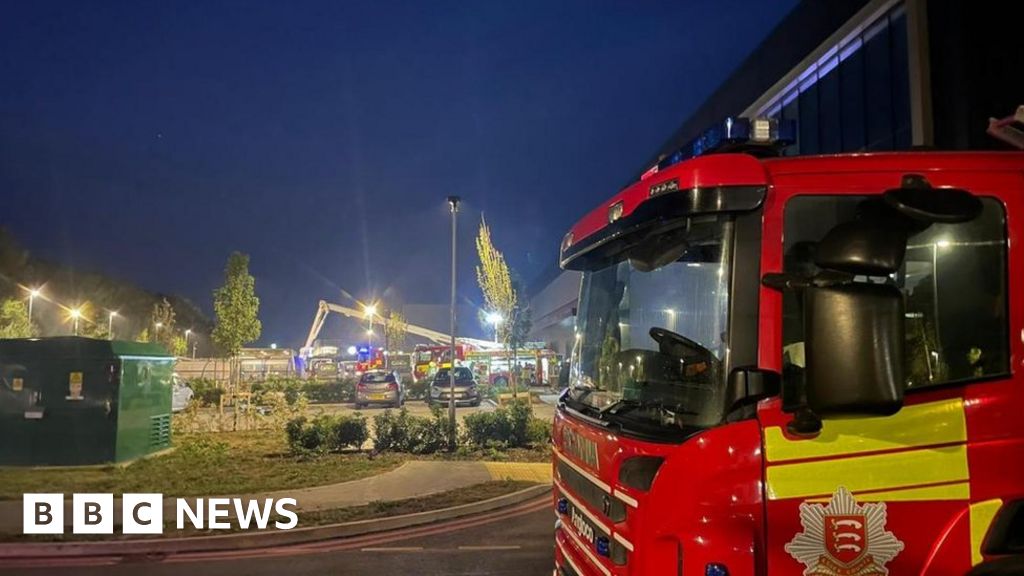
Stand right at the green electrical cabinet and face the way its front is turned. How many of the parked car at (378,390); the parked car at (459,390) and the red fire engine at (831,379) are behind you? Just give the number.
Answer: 2

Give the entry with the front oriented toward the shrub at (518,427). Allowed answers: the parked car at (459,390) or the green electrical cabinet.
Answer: the parked car

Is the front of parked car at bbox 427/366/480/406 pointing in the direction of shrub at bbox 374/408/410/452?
yes

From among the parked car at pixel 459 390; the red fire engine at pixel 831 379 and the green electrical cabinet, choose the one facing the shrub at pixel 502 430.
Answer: the parked car

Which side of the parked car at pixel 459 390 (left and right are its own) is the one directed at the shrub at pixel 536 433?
front

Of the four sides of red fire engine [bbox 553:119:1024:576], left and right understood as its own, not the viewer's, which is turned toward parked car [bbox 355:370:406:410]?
right

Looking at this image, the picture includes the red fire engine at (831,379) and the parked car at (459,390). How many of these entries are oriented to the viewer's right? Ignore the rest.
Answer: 0

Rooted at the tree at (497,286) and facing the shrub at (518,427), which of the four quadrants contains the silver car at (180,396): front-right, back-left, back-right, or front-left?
front-right

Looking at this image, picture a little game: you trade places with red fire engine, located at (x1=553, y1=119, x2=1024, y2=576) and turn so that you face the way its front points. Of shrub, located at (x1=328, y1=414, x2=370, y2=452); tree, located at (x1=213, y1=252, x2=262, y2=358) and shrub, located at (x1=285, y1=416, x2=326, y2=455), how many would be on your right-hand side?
3

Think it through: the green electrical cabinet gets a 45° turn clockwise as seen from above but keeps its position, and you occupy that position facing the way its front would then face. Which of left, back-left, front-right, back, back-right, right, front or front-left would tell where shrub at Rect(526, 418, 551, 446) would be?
back

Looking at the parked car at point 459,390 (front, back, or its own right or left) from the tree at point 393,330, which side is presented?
back

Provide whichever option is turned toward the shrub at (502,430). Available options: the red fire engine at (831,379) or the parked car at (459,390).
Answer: the parked car

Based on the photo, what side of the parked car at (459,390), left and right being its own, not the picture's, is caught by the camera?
front

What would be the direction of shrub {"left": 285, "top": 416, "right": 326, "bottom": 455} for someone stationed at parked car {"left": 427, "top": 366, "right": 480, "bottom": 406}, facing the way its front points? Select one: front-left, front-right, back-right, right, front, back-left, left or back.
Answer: front

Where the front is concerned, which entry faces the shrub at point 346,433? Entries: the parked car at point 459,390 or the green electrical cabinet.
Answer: the parked car

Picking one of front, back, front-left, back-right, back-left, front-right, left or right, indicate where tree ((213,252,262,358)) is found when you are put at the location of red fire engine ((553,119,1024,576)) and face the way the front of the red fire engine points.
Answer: right

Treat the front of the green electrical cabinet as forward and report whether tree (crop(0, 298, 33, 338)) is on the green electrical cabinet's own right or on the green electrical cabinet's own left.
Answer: on the green electrical cabinet's own right

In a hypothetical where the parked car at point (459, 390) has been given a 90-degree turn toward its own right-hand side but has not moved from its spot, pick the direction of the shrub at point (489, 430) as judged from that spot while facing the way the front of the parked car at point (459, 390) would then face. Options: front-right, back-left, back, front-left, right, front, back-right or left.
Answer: left

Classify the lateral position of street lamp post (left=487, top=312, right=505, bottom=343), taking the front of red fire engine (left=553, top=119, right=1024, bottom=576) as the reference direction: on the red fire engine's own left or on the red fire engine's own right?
on the red fire engine's own right

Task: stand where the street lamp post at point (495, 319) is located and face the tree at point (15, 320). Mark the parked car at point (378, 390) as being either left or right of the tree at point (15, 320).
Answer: left
